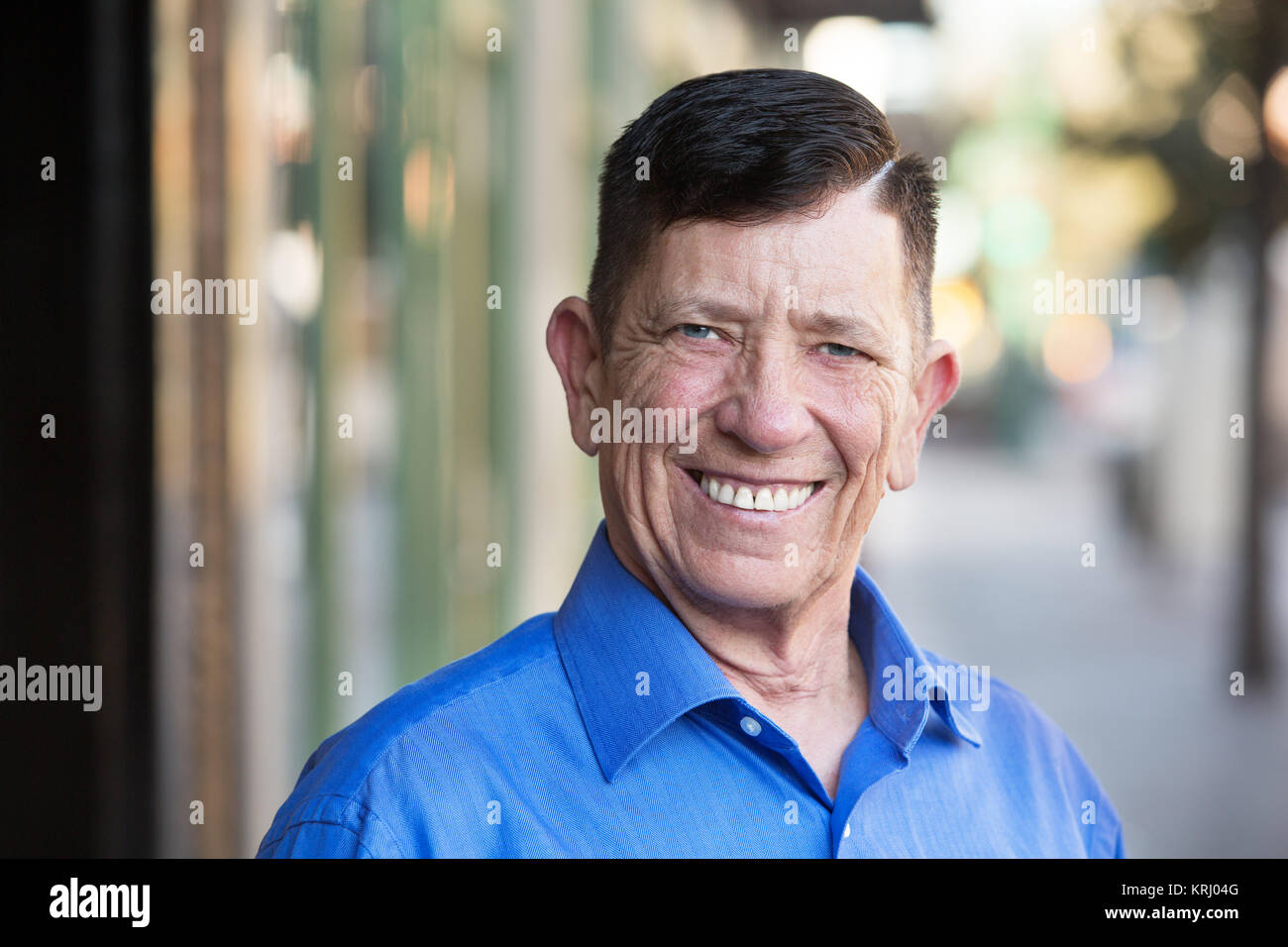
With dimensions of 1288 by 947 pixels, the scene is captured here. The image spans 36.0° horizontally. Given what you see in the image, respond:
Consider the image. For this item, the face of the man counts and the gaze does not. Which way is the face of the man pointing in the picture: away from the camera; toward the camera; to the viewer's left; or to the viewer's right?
toward the camera
